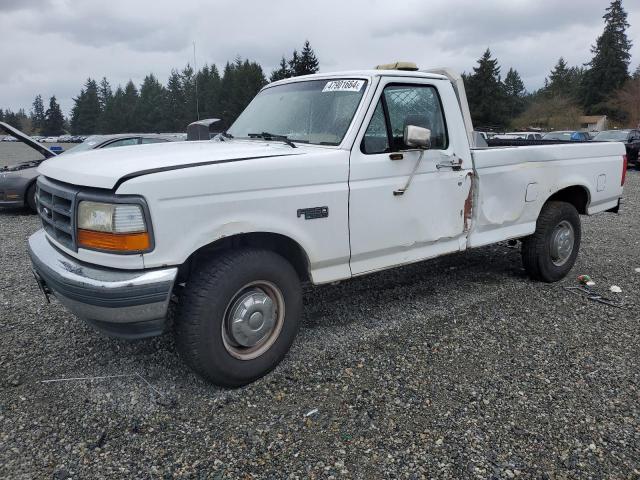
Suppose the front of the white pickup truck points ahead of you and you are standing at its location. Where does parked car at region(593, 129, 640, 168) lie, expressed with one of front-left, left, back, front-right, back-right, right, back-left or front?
back

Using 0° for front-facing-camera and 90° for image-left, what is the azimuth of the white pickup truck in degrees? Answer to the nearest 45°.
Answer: approximately 45°
